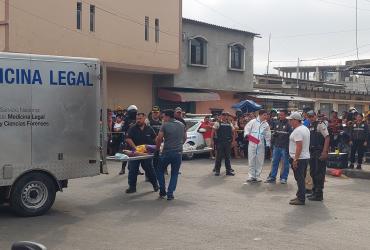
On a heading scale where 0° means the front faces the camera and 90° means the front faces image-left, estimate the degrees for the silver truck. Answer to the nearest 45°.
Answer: approximately 90°

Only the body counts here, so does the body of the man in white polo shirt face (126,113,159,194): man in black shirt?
yes

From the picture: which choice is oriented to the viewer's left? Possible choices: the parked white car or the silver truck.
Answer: the silver truck
